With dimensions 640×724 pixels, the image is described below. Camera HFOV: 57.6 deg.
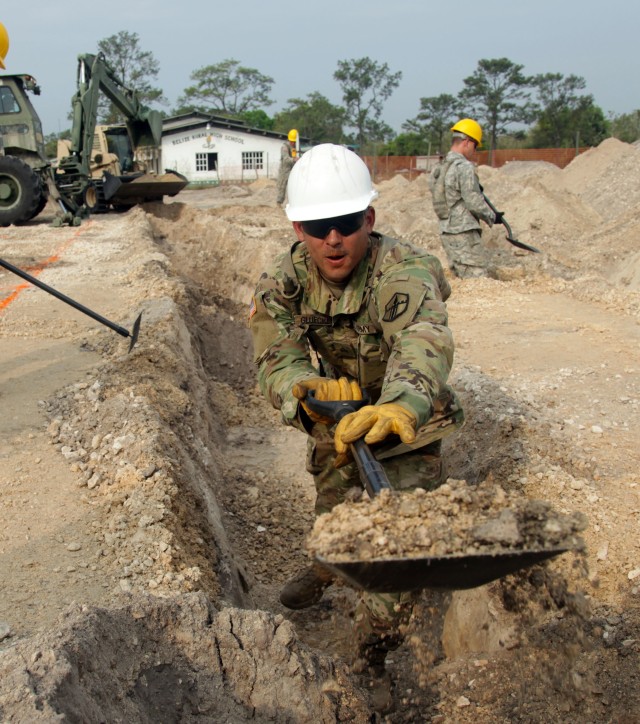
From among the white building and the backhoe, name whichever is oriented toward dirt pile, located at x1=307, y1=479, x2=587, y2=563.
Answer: the white building

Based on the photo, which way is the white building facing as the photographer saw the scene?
facing the viewer

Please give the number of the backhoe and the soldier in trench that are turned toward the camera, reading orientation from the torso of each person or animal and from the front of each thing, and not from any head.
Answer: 1

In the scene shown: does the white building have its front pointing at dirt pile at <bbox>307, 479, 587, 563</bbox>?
yes

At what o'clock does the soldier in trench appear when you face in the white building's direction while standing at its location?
The soldier in trench is roughly at 12 o'clock from the white building.

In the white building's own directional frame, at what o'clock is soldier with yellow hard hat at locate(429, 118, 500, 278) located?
The soldier with yellow hard hat is roughly at 12 o'clock from the white building.

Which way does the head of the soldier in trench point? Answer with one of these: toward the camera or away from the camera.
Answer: toward the camera

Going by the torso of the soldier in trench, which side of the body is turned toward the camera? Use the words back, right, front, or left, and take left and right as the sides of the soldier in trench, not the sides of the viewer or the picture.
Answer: front

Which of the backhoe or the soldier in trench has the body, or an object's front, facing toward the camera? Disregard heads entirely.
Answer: the soldier in trench

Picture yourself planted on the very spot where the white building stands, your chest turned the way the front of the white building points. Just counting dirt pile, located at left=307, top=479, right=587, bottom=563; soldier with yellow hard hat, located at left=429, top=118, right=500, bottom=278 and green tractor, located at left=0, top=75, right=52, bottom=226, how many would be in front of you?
3

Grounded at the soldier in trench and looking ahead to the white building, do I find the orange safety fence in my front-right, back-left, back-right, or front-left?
front-right

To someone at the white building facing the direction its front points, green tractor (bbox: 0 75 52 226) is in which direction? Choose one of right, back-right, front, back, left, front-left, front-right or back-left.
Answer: front
